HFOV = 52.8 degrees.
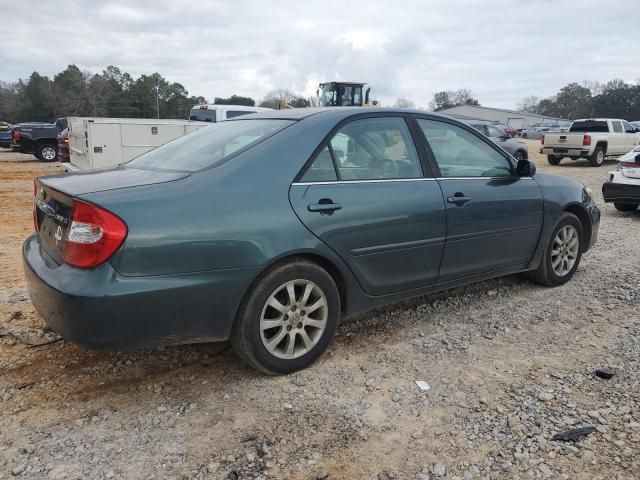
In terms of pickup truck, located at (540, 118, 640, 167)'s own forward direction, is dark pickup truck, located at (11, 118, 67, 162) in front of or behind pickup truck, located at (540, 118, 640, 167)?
behind

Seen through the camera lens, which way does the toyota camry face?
facing away from the viewer and to the right of the viewer

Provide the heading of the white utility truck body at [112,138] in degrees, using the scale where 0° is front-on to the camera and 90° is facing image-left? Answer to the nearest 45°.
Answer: approximately 225°

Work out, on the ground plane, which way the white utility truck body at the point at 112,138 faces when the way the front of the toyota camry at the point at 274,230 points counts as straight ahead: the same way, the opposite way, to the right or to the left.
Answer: the same way

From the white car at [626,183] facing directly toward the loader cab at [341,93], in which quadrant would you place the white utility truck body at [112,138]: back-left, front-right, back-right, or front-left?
front-left

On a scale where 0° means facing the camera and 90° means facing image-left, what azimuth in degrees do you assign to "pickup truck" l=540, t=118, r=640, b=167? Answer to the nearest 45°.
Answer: approximately 225°

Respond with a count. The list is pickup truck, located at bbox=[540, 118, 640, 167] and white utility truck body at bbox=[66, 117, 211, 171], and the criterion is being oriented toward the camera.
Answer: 0

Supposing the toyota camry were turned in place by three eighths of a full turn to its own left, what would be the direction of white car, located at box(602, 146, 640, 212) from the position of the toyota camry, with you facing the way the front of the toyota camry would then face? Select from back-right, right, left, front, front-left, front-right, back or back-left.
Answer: back-right

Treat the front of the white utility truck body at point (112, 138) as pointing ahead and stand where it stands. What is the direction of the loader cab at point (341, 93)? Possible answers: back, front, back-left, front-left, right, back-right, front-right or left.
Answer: front

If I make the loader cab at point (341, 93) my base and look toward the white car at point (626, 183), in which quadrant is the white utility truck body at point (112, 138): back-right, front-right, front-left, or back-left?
front-right

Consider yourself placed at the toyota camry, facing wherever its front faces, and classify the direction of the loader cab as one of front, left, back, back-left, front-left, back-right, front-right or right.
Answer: front-left

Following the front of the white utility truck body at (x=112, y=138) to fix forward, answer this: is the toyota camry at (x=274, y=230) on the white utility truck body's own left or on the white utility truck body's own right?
on the white utility truck body's own right
